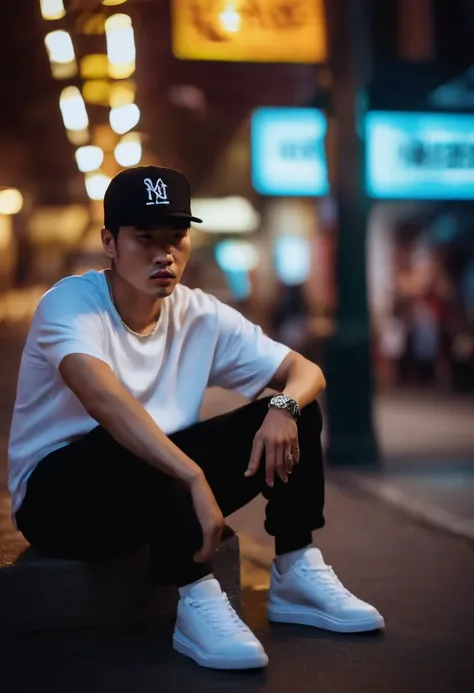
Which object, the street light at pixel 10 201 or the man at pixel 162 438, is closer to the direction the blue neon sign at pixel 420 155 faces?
the man

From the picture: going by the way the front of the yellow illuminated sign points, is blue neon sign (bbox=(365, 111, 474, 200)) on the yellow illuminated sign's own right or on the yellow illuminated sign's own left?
on the yellow illuminated sign's own left

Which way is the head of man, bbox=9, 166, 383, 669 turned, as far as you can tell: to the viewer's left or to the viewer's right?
to the viewer's right

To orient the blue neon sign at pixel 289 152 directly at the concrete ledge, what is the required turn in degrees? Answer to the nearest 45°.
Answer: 0° — it already faces it

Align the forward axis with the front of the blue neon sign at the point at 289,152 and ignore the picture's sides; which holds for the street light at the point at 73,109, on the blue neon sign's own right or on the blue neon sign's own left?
on the blue neon sign's own right

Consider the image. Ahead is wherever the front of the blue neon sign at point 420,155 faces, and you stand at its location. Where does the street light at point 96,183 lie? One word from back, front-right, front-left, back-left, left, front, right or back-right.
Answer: back-right
